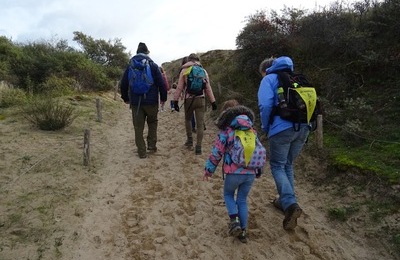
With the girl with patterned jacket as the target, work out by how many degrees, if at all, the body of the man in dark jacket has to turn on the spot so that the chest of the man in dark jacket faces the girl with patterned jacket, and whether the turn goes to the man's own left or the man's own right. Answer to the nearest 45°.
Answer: approximately 180°

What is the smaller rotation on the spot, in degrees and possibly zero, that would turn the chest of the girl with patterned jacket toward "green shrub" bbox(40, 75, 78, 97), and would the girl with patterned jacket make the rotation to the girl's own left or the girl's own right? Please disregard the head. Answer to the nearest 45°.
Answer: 0° — they already face it

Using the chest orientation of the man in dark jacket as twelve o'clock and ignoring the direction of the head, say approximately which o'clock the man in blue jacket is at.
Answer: The man in blue jacket is roughly at 5 o'clock from the man in dark jacket.

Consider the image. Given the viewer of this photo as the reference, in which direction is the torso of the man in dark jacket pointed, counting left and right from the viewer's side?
facing away from the viewer

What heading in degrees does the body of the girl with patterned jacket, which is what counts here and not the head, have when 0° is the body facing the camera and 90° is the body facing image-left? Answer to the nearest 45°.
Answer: approximately 135°

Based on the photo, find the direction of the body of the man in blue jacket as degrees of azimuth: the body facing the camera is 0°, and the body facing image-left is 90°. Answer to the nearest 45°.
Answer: approximately 135°

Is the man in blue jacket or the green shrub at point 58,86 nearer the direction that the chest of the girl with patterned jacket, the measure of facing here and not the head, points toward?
the green shrub

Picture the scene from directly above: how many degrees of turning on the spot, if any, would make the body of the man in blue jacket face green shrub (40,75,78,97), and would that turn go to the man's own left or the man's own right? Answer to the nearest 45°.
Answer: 0° — they already face it
